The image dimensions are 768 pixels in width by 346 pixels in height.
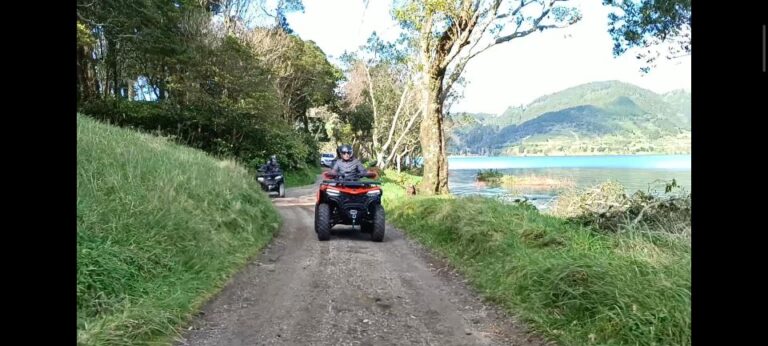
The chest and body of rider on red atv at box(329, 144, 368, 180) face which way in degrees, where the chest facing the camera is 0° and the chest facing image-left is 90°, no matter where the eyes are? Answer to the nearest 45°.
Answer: approximately 0°

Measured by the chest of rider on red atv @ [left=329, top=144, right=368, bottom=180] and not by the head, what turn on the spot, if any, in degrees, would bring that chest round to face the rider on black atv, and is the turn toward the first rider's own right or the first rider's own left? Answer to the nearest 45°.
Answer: approximately 180°
